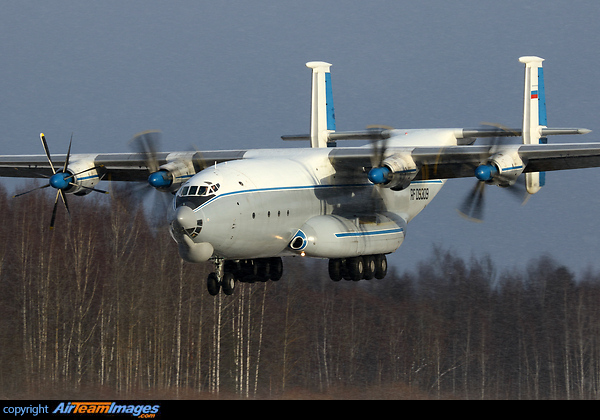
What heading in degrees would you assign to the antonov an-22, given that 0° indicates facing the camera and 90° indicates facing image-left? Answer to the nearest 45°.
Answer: approximately 45°
